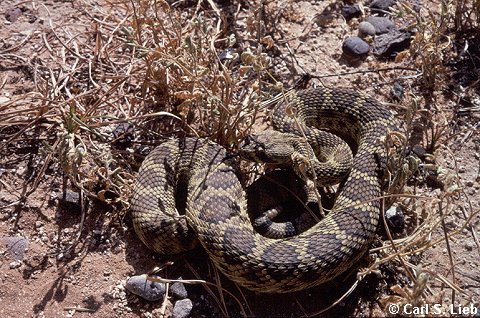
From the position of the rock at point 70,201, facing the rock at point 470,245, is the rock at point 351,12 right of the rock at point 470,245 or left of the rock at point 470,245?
left

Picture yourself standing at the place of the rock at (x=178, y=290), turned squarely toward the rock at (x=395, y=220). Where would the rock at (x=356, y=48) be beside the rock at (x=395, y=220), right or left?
left

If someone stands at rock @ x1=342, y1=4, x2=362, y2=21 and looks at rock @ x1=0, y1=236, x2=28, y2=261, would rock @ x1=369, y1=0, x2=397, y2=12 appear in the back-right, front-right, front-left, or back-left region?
back-left

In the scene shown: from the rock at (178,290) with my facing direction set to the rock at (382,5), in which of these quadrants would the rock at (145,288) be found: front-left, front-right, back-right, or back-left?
back-left

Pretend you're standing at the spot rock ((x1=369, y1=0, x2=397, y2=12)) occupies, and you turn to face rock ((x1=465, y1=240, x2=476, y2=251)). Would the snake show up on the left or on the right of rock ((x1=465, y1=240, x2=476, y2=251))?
right
